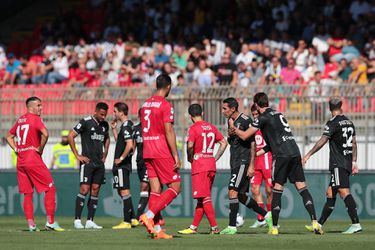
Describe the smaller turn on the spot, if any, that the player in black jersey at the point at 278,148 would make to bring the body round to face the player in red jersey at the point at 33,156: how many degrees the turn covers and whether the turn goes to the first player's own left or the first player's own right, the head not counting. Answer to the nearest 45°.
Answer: approximately 45° to the first player's own left

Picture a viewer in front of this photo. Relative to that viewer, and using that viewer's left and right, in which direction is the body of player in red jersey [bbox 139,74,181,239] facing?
facing away from the viewer and to the right of the viewer

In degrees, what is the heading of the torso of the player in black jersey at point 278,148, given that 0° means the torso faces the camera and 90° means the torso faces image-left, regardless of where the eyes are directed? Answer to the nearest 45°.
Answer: approximately 135°

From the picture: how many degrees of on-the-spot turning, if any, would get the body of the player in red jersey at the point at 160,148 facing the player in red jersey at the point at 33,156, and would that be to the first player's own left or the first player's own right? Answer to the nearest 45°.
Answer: approximately 90° to the first player's own left

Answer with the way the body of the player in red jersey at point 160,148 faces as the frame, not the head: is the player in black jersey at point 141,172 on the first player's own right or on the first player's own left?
on the first player's own left
